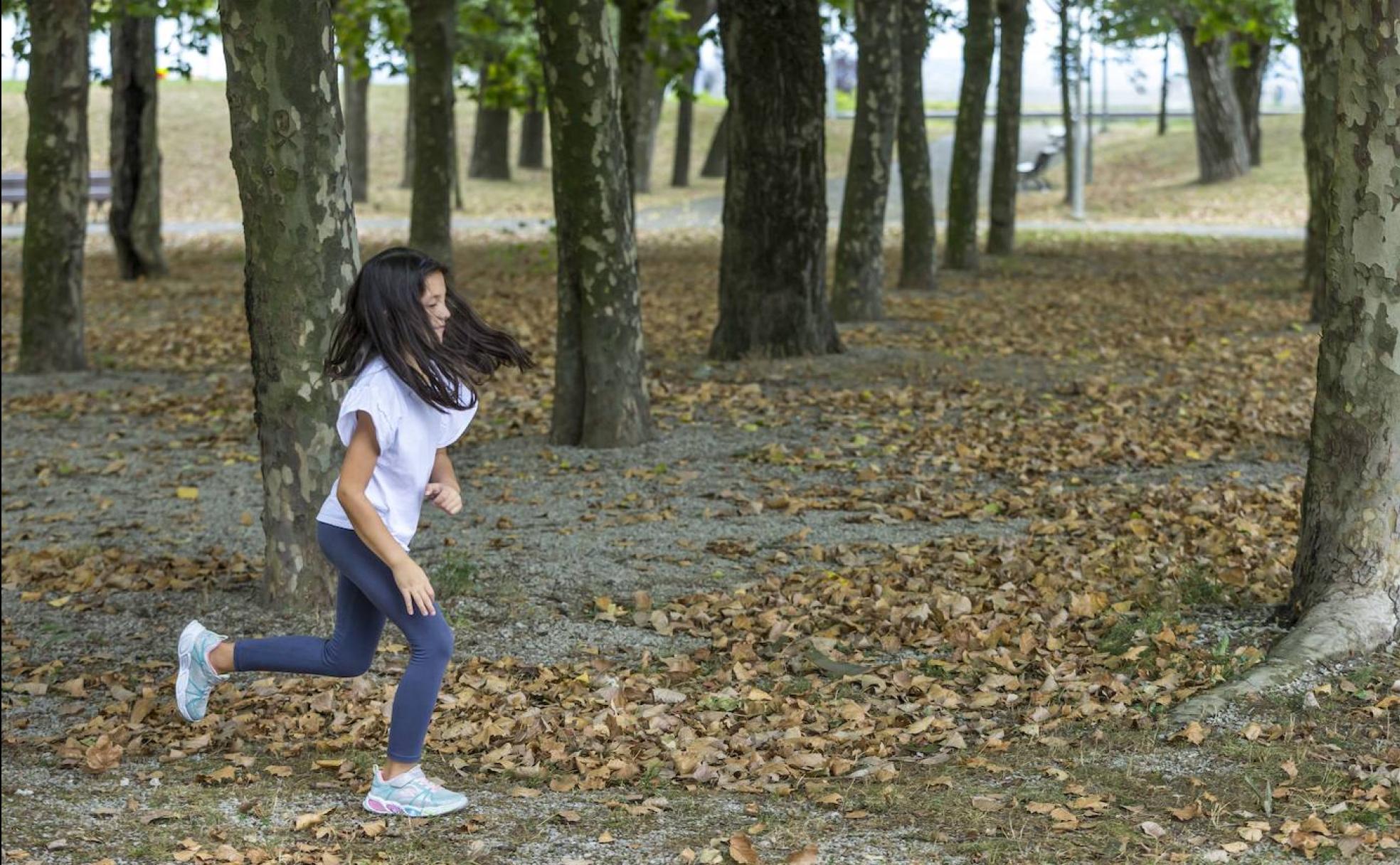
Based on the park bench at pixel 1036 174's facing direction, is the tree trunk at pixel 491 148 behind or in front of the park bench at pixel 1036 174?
in front

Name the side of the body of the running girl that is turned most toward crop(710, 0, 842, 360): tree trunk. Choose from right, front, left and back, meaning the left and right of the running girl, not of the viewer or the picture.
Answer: left

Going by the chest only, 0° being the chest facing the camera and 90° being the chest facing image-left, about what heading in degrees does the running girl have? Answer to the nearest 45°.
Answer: approximately 270°

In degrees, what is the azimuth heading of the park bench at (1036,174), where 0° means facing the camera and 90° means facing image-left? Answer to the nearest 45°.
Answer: approximately 90°

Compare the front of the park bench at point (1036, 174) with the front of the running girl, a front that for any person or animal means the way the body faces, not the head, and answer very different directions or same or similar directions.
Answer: very different directions

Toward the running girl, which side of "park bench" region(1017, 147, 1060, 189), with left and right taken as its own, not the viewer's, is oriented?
left

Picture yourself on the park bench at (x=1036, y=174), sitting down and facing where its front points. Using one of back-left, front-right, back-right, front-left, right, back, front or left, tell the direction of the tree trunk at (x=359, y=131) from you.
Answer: front-left

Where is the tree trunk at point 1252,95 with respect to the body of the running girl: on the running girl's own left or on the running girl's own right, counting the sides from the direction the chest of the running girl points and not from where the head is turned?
on the running girl's own left
